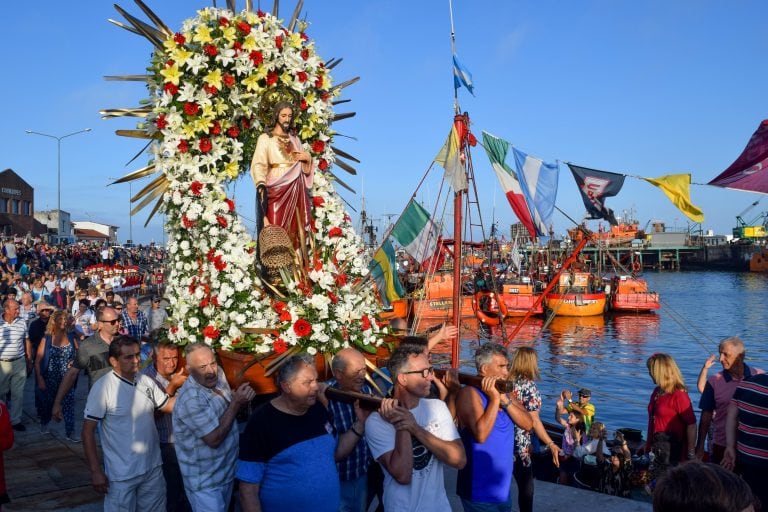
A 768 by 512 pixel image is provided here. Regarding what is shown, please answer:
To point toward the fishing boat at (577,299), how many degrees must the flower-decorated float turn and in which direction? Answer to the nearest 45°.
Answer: approximately 90° to its left

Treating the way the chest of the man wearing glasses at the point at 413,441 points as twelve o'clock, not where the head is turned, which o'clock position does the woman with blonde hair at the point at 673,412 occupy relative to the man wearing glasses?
The woman with blonde hair is roughly at 9 o'clock from the man wearing glasses.

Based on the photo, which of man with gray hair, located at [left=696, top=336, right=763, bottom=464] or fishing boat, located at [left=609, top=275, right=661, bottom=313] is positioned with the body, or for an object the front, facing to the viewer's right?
the fishing boat

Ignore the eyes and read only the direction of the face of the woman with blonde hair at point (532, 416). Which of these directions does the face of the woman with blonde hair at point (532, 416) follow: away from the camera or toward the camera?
away from the camera

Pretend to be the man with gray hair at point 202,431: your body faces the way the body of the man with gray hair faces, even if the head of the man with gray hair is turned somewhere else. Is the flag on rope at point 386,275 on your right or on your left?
on your left

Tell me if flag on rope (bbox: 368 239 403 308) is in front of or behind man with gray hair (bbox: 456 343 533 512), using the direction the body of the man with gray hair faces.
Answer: behind

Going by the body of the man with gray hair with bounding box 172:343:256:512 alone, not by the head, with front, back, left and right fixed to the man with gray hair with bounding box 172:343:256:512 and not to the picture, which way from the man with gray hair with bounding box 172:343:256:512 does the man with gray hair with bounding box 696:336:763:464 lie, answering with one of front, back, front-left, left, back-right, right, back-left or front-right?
front-left

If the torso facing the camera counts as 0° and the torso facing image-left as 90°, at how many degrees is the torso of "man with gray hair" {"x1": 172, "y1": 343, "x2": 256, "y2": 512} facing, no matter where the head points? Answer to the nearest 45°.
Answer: approximately 315°
